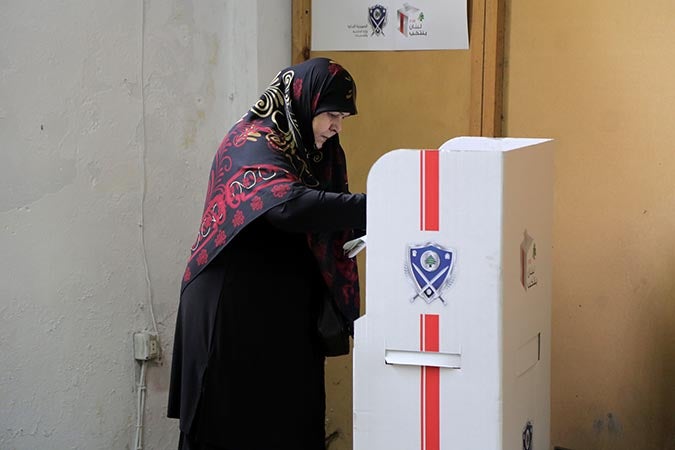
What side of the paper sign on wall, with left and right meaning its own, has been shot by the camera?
front

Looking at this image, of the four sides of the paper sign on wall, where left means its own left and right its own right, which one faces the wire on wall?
right

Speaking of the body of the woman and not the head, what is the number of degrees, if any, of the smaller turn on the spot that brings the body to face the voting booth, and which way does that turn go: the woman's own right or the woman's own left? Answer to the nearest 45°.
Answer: approximately 45° to the woman's own right

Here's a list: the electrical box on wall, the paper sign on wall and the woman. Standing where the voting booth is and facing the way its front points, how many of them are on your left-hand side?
0

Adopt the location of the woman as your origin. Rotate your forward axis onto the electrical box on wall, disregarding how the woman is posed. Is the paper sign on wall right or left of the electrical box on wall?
right

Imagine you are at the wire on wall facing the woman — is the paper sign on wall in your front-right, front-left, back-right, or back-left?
front-left

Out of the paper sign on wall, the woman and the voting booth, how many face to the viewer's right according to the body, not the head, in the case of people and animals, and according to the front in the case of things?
1

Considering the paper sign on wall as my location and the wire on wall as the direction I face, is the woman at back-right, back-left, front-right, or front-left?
front-left

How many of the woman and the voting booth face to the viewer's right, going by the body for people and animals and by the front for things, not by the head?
1

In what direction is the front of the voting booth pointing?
to the viewer's left

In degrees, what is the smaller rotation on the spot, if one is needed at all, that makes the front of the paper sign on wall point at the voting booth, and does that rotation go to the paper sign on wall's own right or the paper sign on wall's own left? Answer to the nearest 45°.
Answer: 0° — it already faces it

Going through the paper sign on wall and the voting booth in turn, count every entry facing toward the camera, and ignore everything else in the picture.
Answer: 1

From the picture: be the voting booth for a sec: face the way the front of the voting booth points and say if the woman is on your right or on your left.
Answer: on your right

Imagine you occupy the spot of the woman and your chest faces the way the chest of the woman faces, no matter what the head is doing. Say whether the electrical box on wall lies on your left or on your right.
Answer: on your left

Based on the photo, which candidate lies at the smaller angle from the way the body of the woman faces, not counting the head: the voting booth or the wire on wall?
the voting booth

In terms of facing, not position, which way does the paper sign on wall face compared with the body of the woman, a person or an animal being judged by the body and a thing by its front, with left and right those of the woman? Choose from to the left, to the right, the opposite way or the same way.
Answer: to the right

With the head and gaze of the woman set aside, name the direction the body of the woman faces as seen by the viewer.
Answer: to the viewer's right

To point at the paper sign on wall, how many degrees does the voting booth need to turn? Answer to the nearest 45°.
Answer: approximately 90° to its right
